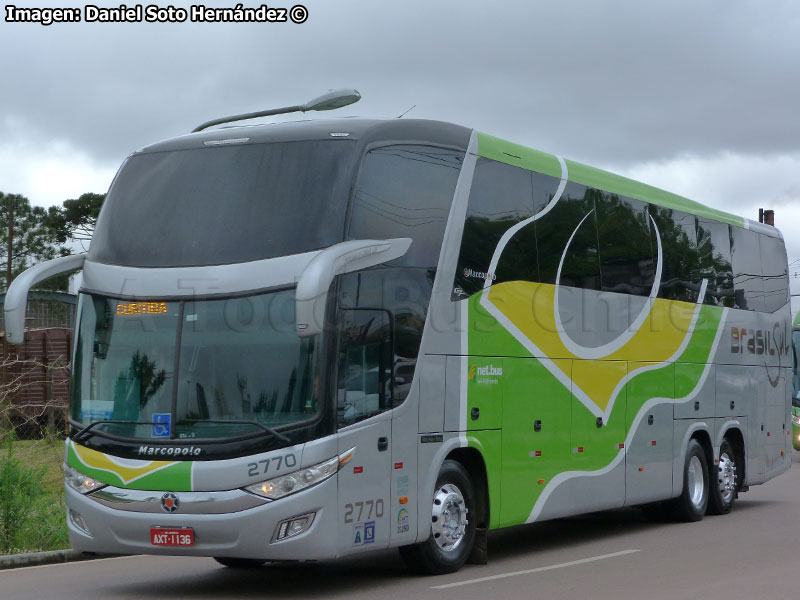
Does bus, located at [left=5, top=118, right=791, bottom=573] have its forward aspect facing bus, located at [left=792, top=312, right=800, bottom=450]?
no

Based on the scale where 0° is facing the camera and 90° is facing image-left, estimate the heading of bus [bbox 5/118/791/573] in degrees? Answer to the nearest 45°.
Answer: approximately 45°
